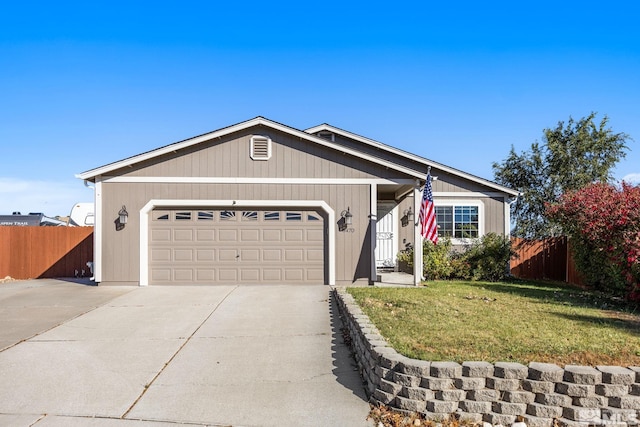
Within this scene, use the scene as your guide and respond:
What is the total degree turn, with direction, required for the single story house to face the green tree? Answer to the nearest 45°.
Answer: approximately 135° to its left

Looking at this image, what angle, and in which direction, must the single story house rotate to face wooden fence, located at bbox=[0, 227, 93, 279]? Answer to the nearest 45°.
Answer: approximately 135° to its right

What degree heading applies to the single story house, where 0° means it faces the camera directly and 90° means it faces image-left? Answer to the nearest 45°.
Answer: approximately 0°
